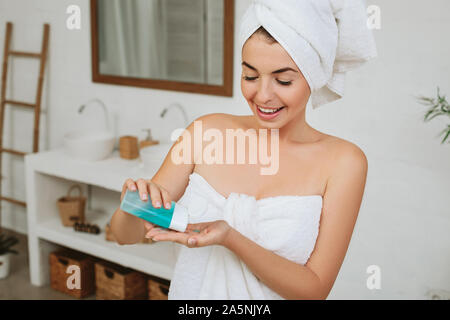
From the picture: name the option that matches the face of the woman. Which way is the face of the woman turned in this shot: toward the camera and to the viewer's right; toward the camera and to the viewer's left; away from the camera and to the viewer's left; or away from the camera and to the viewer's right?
toward the camera and to the viewer's left

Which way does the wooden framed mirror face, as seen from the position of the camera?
facing the viewer and to the left of the viewer

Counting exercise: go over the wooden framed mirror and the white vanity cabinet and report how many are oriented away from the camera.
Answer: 0

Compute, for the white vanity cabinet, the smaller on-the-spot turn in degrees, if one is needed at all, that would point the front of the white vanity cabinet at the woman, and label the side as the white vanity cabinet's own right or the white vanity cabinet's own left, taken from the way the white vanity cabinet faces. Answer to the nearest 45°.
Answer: approximately 45° to the white vanity cabinet's own left

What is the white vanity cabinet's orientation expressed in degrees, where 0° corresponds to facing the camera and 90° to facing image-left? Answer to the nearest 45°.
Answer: approximately 45°

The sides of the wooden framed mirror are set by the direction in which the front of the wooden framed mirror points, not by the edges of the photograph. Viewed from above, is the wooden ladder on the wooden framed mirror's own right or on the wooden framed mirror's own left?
on the wooden framed mirror's own right

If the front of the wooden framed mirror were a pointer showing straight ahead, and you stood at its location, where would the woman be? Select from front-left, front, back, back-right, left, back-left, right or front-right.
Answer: front-left
